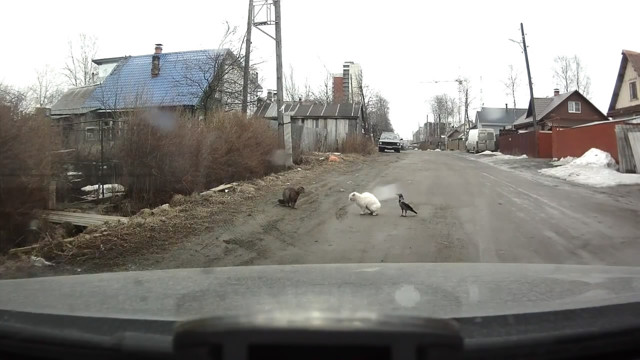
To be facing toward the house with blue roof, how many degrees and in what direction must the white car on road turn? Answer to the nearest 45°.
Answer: approximately 45° to its right

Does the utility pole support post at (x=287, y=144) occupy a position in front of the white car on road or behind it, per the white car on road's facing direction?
in front

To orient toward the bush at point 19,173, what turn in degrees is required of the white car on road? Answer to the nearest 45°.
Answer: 0° — it already faces it

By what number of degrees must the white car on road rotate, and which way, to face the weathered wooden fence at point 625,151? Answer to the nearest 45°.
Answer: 0° — it already faces it

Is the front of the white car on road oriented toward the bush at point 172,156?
yes

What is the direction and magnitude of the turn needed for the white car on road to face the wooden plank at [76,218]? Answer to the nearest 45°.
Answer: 0° — it already faces it

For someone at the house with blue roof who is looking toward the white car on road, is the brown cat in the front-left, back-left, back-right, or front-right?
back-right

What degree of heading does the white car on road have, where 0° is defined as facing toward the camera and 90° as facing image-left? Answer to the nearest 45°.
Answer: approximately 0°

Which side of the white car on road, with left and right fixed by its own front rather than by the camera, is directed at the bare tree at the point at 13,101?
front

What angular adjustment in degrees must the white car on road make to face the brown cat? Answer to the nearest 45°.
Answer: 0° — it already faces it

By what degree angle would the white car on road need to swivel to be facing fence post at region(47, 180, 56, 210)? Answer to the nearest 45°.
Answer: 0° — it already faces it
